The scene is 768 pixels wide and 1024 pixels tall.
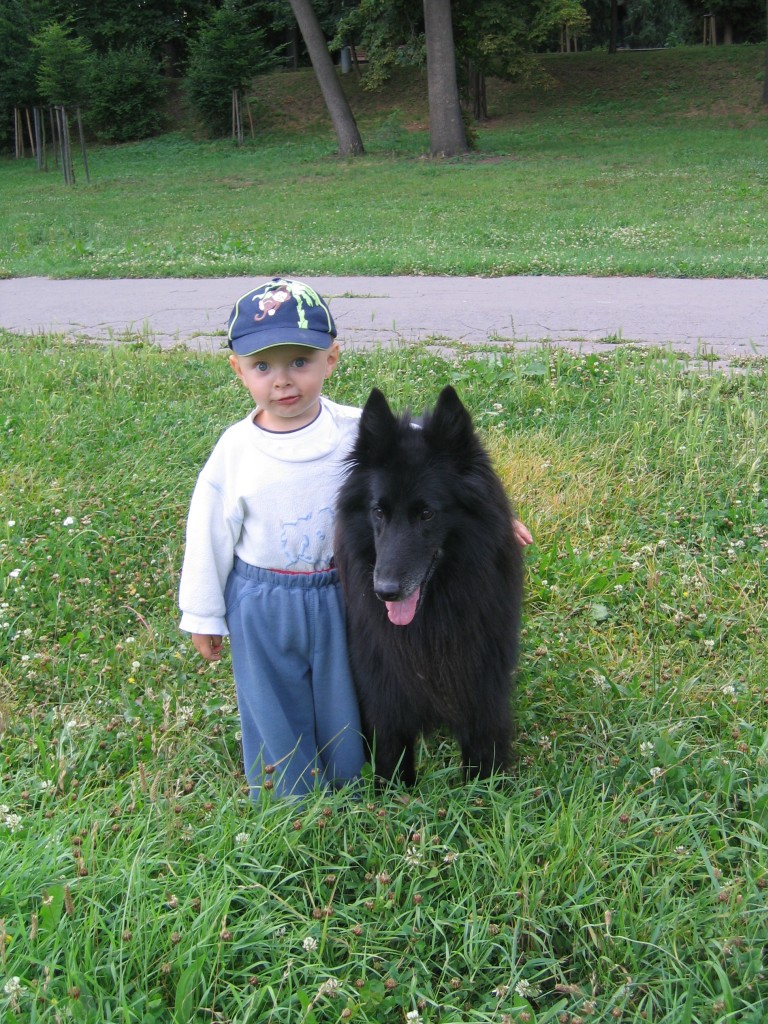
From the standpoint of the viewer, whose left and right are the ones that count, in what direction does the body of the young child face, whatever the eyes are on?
facing the viewer

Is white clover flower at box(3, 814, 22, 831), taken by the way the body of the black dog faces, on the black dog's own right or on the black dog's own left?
on the black dog's own right

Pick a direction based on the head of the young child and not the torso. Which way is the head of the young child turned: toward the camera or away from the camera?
toward the camera

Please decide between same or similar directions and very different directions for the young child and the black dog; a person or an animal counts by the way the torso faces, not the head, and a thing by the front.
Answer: same or similar directions

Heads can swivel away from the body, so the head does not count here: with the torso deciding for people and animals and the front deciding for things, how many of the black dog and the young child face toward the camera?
2

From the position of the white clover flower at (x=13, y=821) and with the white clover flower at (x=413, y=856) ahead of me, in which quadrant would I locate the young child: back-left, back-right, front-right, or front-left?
front-left

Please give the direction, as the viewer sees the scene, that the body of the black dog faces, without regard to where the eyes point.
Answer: toward the camera
